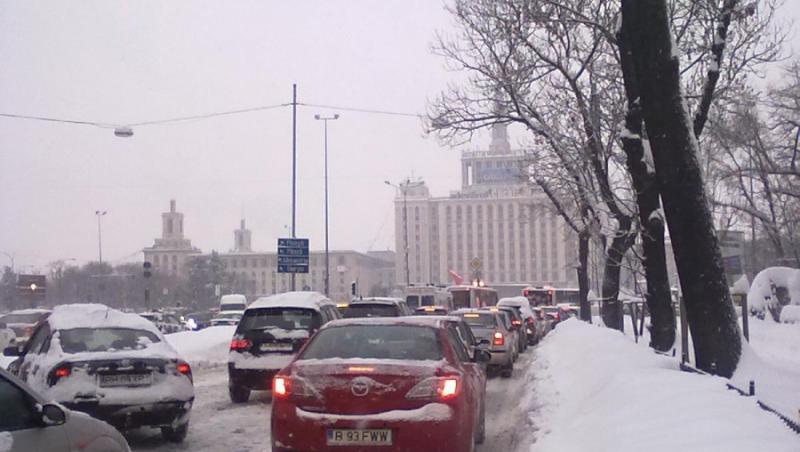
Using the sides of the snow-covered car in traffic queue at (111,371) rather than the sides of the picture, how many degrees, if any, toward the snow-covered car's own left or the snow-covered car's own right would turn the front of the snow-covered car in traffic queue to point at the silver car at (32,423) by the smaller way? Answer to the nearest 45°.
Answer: approximately 135° to the snow-covered car's own left

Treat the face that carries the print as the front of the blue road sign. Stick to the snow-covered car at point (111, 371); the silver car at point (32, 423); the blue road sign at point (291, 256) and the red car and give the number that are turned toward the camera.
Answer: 1

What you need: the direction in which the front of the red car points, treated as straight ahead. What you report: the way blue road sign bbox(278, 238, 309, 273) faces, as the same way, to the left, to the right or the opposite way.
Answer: the opposite way

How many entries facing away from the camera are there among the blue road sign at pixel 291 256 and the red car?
1

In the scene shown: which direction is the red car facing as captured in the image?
away from the camera

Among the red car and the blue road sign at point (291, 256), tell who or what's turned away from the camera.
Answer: the red car

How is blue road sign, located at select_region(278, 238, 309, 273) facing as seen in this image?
toward the camera

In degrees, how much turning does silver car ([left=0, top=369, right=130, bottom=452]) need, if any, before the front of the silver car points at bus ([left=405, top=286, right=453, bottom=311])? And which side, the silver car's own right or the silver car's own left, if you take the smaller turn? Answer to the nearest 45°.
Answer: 0° — it already faces it

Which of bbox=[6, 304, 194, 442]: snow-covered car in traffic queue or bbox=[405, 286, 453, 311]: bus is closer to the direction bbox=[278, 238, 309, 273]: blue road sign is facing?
the snow-covered car in traffic queue

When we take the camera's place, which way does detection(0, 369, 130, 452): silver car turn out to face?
facing away from the viewer and to the right of the viewer

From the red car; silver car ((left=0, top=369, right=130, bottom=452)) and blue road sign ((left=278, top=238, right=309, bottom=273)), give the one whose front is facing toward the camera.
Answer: the blue road sign

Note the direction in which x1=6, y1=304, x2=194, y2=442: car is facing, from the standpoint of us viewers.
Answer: facing away from the viewer and to the left of the viewer

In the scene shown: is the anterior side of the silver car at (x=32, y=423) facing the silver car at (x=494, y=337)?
yes

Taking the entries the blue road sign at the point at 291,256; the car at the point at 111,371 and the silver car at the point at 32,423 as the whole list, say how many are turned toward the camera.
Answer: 1
